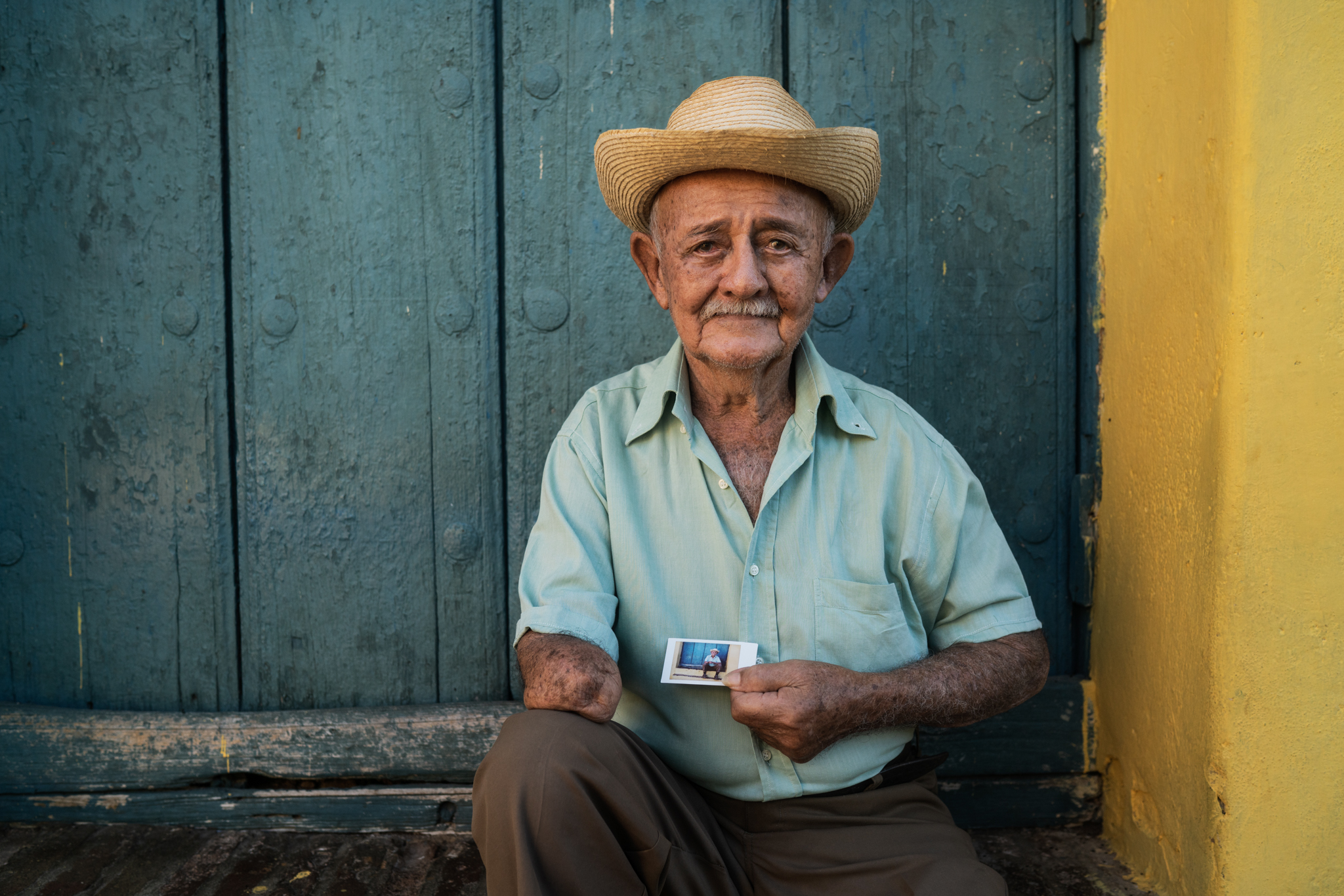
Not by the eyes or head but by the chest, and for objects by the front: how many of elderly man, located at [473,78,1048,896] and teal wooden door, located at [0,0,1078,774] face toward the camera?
2

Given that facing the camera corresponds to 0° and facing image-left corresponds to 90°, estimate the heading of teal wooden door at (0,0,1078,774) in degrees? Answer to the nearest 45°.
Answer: approximately 0°
